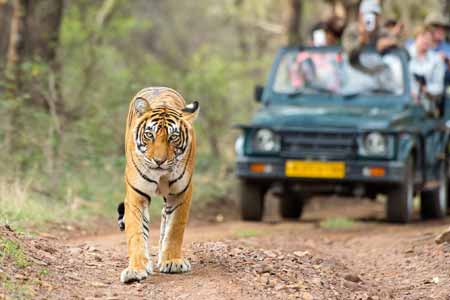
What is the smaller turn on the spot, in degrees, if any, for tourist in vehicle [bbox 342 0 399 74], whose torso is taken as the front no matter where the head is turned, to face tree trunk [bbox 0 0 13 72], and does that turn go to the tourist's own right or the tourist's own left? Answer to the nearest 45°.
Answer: approximately 90° to the tourist's own right

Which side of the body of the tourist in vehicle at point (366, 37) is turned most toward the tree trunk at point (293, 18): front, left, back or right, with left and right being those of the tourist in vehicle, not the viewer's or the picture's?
back

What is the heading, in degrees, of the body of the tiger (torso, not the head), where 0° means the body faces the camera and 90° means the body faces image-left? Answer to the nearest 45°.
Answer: approximately 0°

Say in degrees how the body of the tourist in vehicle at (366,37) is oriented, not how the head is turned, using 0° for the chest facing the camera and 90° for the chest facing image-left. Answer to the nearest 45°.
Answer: approximately 0°

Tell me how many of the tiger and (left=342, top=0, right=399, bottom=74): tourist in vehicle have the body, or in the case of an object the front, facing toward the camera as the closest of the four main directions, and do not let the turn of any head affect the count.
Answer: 2

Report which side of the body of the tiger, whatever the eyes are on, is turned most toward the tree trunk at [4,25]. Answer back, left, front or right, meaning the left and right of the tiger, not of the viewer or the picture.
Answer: back

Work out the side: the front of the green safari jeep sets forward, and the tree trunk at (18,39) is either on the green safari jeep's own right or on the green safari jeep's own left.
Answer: on the green safari jeep's own right

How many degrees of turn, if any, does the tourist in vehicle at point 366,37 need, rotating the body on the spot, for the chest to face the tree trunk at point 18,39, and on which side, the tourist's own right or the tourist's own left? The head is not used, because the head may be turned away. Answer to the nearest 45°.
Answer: approximately 90° to the tourist's own right

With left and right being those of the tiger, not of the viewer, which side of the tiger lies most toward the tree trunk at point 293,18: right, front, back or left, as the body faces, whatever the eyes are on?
back

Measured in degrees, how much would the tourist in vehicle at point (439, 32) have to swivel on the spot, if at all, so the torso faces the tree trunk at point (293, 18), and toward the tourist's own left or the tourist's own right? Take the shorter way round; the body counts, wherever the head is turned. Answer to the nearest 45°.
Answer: approximately 90° to the tourist's own right

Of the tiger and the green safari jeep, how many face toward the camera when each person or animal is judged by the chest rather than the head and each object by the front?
2
